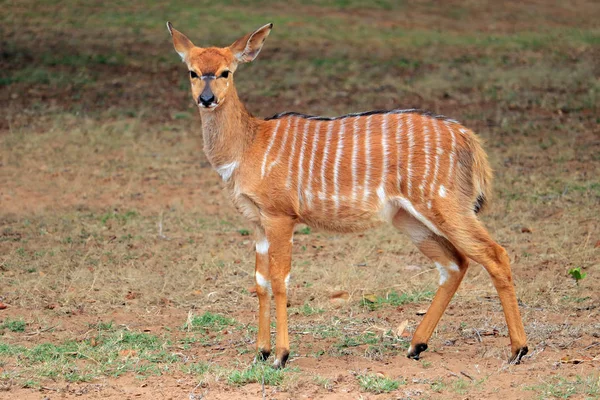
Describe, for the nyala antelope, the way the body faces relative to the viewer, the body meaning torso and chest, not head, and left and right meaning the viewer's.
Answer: facing to the left of the viewer
